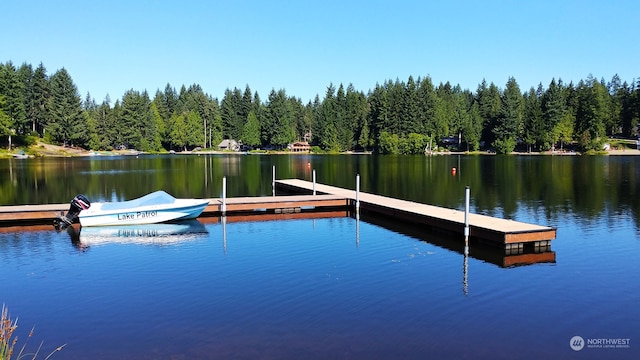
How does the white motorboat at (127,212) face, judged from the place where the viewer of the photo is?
facing to the right of the viewer
